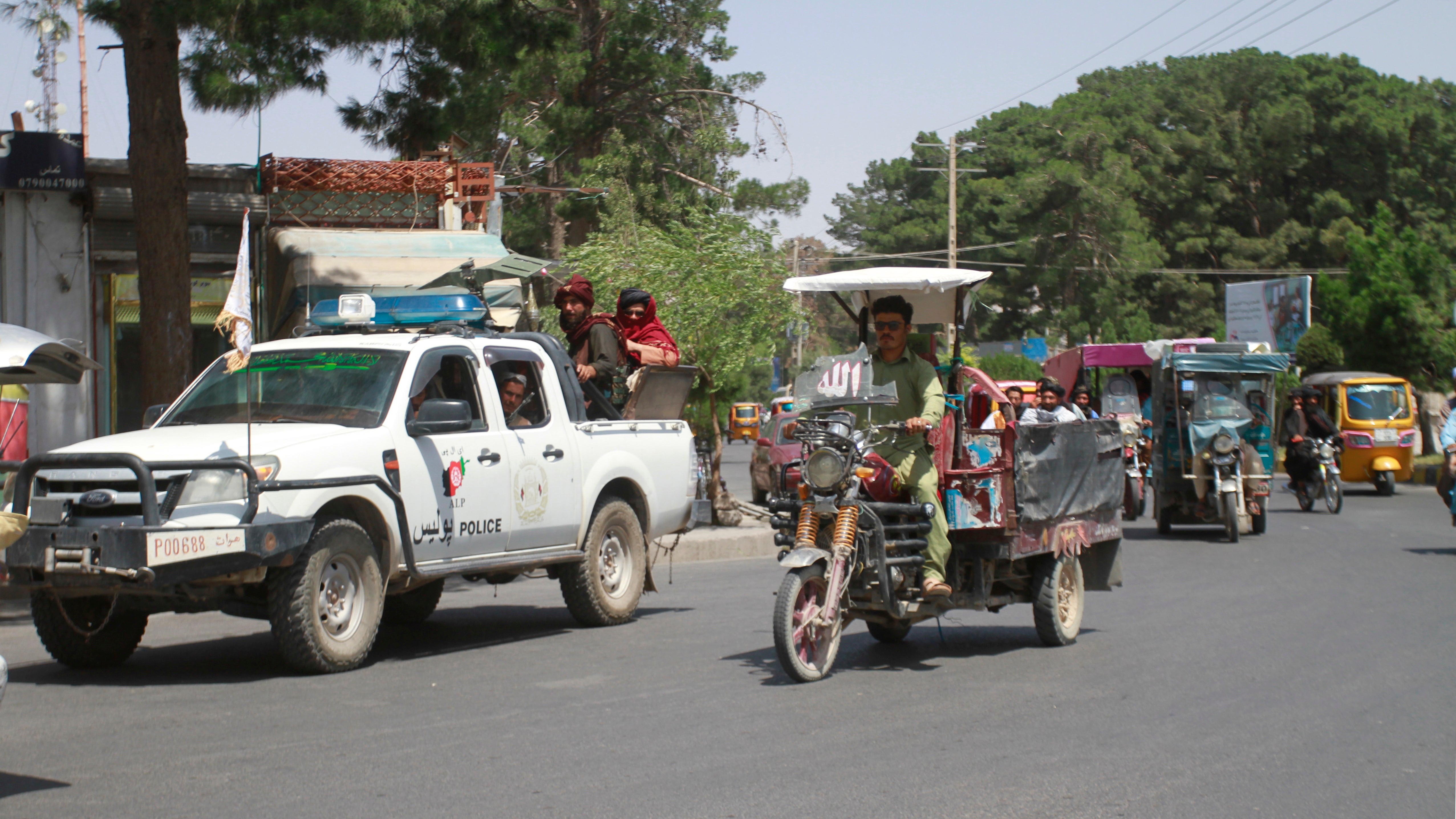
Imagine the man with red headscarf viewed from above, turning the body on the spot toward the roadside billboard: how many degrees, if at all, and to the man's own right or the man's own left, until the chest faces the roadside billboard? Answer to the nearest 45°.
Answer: approximately 180°

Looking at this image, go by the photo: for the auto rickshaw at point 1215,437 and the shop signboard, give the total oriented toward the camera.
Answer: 2

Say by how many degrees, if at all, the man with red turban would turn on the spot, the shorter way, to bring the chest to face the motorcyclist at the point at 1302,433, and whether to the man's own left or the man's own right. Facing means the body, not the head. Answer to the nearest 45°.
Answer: approximately 180°

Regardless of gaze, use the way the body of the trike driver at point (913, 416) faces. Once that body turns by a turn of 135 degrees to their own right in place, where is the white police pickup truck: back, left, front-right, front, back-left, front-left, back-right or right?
left

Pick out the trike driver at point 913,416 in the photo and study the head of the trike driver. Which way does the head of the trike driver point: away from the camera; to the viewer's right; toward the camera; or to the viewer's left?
toward the camera

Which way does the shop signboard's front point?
toward the camera

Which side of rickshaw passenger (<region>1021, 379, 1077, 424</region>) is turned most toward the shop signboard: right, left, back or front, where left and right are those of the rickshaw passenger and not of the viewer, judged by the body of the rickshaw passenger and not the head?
right

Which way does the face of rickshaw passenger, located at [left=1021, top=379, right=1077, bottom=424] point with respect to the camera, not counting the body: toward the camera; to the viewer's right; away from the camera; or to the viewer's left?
toward the camera

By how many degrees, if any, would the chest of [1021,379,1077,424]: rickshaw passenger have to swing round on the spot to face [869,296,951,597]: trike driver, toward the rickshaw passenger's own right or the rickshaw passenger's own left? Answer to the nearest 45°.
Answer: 0° — they already face them

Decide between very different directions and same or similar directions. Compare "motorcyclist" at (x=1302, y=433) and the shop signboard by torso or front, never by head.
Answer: same or similar directions

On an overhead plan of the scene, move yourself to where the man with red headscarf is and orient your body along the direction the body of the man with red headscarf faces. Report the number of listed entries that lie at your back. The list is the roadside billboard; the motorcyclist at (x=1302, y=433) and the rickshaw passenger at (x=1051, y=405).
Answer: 3

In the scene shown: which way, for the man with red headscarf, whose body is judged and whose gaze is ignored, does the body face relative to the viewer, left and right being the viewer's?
facing the viewer and to the left of the viewer

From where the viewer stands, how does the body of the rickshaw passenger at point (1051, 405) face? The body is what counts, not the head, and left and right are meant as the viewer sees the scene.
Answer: facing the viewer

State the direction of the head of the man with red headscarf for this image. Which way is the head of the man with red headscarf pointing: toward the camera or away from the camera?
toward the camera

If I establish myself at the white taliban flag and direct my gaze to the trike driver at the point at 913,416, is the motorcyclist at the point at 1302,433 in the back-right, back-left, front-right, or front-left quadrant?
front-left
